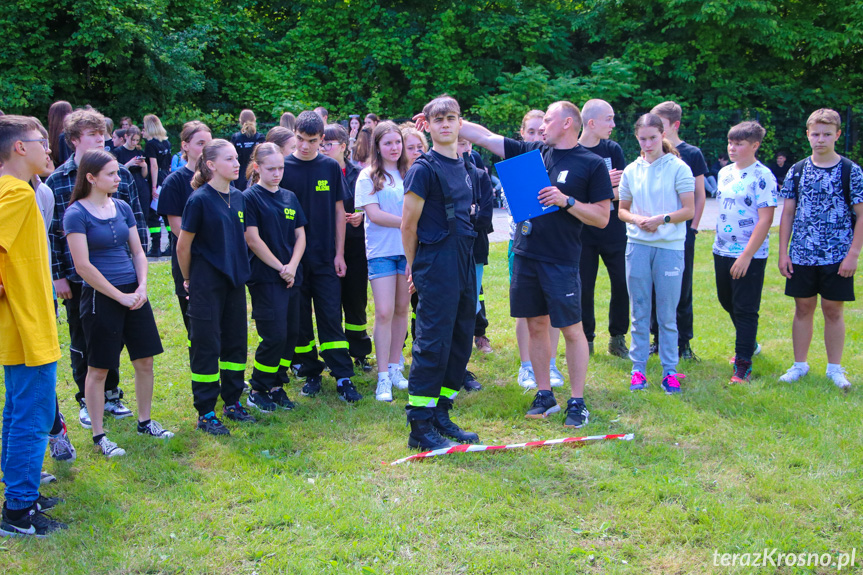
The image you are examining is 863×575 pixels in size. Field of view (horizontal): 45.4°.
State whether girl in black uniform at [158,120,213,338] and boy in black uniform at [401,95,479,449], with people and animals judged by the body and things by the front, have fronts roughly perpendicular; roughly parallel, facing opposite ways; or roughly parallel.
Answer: roughly parallel

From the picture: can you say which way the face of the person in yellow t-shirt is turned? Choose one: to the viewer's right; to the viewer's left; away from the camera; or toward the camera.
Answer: to the viewer's right

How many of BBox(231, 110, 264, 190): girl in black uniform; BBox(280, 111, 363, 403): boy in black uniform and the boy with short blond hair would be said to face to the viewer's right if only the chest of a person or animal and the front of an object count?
0

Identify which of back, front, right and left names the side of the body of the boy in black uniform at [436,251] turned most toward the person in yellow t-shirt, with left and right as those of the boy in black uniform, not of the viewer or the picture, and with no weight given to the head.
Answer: right

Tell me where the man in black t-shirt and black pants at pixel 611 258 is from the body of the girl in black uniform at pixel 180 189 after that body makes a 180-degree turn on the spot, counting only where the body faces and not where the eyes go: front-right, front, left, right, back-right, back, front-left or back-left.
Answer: back-right

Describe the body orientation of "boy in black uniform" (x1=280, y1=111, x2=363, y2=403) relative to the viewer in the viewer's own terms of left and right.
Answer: facing the viewer

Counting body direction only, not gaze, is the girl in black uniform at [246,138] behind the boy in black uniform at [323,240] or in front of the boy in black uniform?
behind

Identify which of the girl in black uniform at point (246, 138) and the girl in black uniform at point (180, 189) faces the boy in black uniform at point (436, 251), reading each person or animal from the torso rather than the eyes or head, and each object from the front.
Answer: the girl in black uniform at point (180, 189)

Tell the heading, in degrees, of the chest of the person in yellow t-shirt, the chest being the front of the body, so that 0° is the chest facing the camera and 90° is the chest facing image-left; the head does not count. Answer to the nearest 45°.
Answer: approximately 270°

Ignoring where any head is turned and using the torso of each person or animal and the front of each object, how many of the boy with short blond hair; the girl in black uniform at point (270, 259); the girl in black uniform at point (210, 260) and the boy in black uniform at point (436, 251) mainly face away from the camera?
0

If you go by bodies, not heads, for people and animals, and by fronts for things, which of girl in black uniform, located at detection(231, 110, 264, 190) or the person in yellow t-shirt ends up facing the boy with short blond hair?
the person in yellow t-shirt

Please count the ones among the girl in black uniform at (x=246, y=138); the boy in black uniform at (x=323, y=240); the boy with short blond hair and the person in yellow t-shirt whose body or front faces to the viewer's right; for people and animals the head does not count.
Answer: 1
